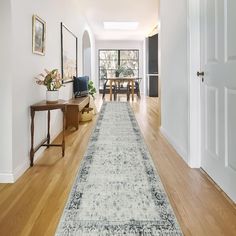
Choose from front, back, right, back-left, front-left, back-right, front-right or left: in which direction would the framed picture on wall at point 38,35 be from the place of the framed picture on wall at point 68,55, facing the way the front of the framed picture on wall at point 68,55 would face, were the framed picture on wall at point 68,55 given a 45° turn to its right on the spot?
front-right

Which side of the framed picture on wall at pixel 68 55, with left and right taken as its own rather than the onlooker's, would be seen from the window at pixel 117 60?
left

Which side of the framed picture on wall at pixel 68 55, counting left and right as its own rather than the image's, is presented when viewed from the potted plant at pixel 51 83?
right

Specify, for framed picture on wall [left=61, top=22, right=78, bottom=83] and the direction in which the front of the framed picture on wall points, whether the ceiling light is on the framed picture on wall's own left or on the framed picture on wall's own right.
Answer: on the framed picture on wall's own left

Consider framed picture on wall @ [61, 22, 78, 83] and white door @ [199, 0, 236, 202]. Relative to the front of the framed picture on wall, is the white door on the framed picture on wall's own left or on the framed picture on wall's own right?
on the framed picture on wall's own right

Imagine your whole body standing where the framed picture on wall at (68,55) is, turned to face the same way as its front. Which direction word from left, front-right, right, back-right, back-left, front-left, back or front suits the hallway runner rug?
front

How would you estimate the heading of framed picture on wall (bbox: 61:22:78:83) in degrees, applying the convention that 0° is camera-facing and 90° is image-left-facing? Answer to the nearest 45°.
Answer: approximately 270°
